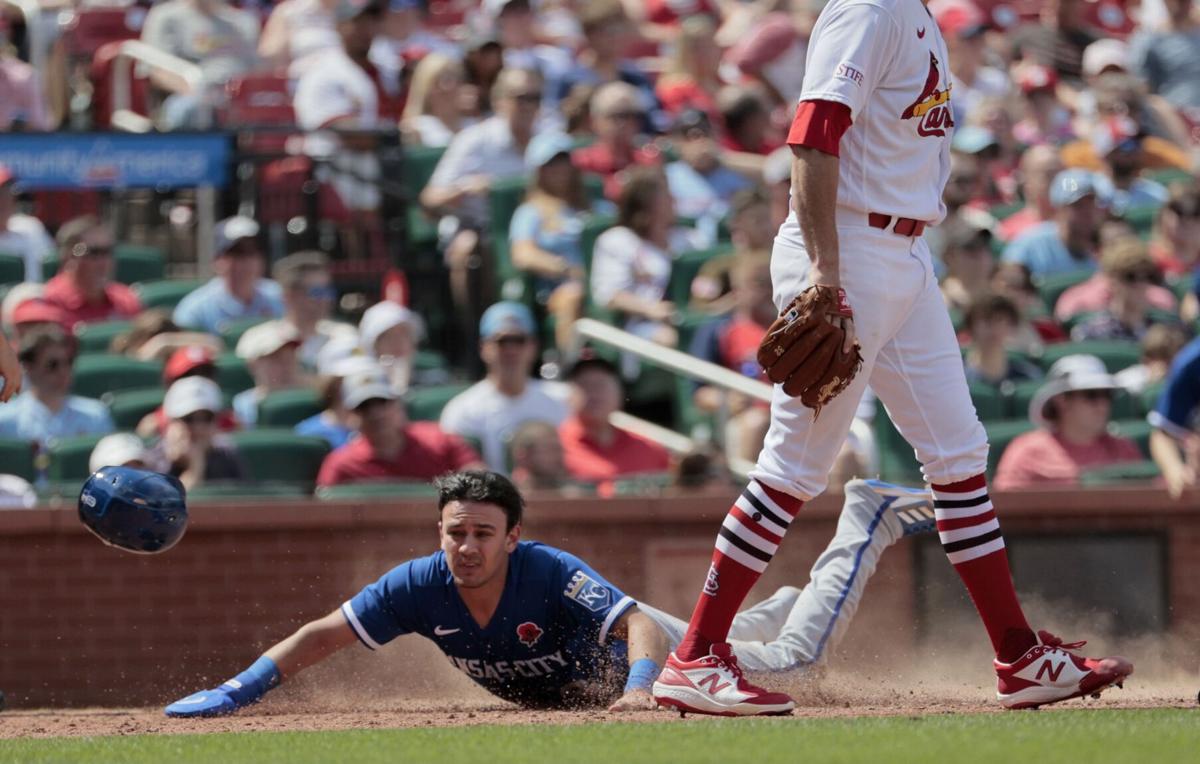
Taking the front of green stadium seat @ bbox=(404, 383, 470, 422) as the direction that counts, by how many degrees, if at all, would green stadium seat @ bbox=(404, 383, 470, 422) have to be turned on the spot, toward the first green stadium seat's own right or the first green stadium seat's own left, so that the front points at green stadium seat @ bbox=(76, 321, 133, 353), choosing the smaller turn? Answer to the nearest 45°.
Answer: approximately 135° to the first green stadium seat's own right

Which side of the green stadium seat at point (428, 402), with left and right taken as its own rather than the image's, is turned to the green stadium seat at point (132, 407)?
right

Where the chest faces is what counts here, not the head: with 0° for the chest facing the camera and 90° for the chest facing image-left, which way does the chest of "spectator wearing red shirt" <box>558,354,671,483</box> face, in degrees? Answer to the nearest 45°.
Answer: approximately 0°

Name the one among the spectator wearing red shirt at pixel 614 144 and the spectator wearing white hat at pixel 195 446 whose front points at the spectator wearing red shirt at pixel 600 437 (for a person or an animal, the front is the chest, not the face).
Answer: the spectator wearing red shirt at pixel 614 144

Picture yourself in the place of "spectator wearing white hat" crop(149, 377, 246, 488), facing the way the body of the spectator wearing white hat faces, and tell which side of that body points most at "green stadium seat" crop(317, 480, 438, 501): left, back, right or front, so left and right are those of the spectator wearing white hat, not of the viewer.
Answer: left

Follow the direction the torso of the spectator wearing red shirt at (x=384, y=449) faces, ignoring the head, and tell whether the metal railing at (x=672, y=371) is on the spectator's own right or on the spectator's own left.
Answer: on the spectator's own left

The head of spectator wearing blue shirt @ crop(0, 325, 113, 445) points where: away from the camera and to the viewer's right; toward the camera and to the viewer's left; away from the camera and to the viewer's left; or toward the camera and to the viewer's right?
toward the camera and to the viewer's right

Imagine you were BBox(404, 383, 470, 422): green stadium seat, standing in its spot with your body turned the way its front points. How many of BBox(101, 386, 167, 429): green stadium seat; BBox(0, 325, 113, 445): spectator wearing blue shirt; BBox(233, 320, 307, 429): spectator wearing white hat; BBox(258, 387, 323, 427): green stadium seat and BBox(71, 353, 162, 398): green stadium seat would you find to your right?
5

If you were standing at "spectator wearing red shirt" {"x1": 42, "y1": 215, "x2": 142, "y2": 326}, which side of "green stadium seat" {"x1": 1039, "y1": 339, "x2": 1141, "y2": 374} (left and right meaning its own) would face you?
right

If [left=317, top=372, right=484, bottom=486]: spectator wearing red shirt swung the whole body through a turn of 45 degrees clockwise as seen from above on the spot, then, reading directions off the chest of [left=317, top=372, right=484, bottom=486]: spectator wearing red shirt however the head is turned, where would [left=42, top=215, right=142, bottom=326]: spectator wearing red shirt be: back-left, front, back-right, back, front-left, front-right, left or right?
right

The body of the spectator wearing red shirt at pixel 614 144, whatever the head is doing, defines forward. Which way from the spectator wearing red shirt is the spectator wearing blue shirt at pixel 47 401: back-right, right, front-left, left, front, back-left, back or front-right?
front-right
